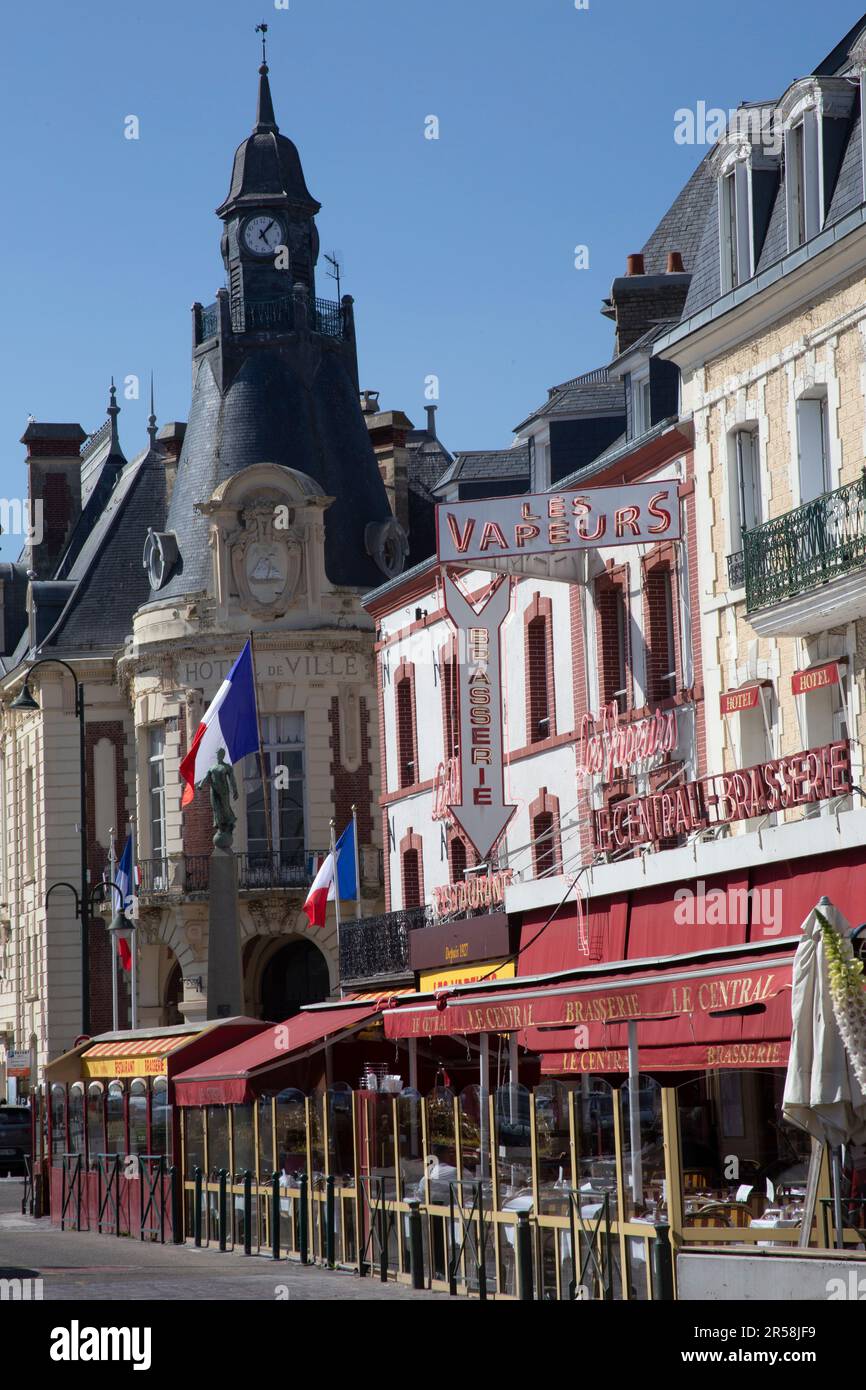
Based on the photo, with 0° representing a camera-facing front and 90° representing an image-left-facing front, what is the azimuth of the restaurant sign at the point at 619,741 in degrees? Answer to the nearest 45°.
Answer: approximately 45°

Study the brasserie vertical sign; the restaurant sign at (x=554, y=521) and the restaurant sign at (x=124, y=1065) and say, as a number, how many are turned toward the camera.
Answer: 3

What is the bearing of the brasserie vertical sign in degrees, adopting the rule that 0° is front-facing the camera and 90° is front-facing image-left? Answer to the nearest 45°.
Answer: approximately 0°

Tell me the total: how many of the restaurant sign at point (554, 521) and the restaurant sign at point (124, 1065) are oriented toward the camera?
2

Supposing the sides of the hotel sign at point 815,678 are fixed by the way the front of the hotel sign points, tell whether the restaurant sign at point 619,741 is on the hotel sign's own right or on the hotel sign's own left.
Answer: on the hotel sign's own right

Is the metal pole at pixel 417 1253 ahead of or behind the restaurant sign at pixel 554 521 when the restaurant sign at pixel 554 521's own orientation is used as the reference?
ahead

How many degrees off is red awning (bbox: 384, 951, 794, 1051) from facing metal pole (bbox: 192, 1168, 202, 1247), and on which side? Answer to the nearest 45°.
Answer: approximately 90° to its right

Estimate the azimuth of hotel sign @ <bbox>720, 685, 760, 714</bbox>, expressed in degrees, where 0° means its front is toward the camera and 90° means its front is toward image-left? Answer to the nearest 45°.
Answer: approximately 45°

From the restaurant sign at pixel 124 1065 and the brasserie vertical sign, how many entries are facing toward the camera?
2

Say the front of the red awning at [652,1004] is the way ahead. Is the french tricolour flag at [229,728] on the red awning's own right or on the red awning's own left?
on the red awning's own right

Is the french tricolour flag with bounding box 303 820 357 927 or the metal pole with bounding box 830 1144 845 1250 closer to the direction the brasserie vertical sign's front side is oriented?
the metal pole
